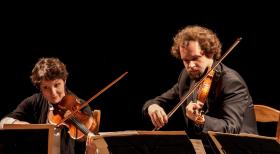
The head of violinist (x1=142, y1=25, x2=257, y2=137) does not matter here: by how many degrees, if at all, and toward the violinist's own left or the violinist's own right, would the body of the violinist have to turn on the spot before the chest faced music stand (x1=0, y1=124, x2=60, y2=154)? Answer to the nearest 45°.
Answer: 0° — they already face it

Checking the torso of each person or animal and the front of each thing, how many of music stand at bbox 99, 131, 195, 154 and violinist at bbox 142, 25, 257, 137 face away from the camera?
1

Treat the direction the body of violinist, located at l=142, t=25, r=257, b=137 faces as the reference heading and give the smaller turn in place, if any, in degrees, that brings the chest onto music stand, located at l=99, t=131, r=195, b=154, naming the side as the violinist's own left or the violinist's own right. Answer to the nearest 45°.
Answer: approximately 45° to the violinist's own left

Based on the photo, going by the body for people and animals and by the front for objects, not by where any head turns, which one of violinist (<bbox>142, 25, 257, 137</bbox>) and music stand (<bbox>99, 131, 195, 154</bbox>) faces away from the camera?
the music stand

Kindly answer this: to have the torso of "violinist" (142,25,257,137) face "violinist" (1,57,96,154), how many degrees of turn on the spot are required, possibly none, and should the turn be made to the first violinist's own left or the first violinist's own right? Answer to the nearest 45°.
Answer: approximately 45° to the first violinist's own right

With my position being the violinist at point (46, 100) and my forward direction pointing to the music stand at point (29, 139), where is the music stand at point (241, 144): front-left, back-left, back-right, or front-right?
front-left

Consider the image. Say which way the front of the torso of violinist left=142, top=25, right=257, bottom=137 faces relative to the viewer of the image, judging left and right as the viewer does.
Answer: facing the viewer and to the left of the viewer

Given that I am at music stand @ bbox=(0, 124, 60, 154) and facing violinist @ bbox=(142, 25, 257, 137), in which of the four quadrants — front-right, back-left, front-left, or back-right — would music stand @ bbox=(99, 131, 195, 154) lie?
front-right

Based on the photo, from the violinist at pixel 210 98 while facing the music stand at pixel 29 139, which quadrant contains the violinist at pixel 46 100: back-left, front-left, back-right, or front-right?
front-right

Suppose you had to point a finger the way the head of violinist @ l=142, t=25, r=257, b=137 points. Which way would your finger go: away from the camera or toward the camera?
toward the camera

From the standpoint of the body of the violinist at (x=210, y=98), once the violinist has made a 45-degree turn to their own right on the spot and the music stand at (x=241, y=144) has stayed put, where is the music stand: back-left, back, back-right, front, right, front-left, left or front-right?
left

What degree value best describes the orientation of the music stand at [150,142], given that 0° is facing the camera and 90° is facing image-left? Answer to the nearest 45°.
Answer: approximately 180°
